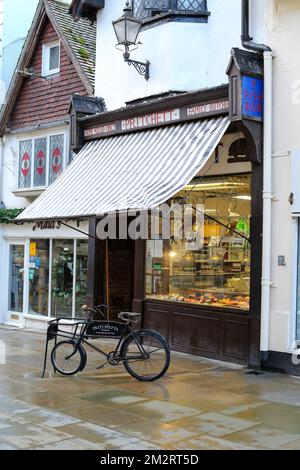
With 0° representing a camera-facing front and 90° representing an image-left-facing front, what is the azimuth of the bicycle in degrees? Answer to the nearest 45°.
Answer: approximately 90°

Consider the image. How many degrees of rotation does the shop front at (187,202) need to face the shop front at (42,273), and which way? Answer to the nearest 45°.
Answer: approximately 90° to its right

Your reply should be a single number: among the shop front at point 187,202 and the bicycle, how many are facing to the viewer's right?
0

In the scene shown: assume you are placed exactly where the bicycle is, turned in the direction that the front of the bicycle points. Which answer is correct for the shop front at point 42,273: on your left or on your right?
on your right

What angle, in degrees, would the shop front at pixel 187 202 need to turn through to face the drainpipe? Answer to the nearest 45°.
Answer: approximately 90° to its left
